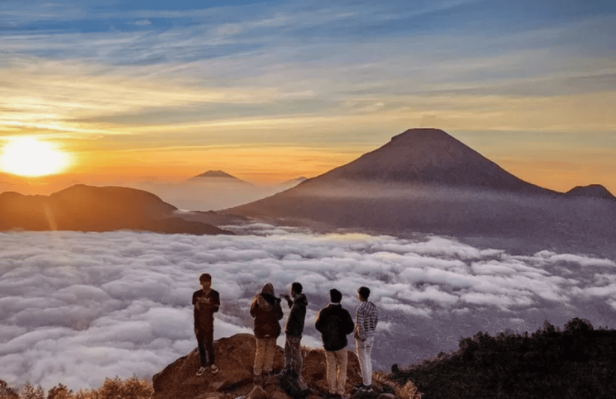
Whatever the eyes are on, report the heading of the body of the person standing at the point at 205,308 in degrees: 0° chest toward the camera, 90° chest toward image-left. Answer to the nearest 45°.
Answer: approximately 0°

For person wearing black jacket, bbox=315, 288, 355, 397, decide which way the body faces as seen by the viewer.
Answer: away from the camera

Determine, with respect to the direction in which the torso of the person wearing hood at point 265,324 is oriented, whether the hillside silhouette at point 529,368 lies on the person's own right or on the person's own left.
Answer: on the person's own right

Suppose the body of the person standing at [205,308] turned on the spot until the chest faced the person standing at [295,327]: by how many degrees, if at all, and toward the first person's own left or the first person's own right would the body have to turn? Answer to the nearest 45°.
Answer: approximately 45° to the first person's own left

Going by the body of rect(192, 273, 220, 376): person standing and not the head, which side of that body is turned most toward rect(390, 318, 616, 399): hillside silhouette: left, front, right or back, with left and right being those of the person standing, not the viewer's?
left

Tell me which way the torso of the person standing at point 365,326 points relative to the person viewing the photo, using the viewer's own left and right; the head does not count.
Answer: facing away from the viewer and to the left of the viewer

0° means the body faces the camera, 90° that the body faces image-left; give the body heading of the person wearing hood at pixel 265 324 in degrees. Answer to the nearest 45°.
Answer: approximately 180°
